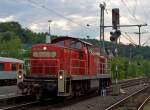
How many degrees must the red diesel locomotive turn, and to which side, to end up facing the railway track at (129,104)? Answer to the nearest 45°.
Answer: approximately 135° to its left

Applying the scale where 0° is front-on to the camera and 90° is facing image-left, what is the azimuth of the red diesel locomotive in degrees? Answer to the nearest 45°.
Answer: approximately 45°
